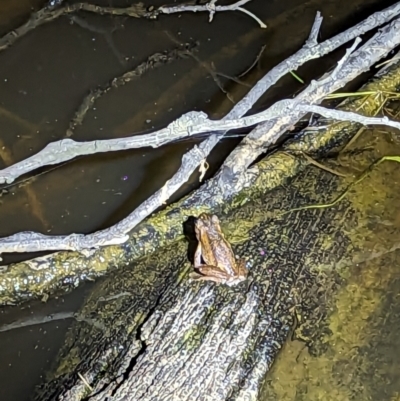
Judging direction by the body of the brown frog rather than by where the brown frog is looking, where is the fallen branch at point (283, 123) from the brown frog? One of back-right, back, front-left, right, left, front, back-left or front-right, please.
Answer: right

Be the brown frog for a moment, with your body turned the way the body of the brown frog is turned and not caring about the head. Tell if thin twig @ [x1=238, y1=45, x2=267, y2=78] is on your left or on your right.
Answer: on your right

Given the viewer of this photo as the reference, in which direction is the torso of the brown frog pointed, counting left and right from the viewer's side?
facing away from the viewer and to the left of the viewer

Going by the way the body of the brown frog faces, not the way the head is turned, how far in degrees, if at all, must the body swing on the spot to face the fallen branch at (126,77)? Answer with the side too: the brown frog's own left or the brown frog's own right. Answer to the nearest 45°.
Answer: approximately 45° to the brown frog's own right
